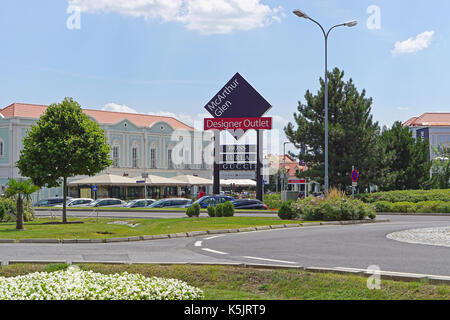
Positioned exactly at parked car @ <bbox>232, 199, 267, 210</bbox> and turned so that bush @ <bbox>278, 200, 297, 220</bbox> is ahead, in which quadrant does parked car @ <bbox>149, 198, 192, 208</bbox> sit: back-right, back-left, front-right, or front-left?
back-right

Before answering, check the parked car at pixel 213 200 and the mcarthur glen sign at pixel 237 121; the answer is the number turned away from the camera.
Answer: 0

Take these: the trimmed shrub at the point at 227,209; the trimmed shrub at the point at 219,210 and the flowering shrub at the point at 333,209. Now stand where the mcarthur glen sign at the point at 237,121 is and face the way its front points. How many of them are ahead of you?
3

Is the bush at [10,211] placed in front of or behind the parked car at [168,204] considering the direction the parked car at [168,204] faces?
in front

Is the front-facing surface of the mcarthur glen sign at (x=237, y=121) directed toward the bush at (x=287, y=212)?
yes

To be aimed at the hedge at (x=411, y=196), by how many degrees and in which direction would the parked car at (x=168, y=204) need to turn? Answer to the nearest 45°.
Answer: approximately 135° to its left

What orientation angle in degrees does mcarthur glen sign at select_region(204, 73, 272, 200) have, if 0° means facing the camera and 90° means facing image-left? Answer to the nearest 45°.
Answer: approximately 0°

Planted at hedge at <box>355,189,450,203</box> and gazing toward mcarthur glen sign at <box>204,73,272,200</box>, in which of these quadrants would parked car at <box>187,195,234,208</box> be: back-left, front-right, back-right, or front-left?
front-left

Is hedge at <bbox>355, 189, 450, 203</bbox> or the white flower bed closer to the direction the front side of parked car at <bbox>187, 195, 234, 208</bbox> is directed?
the white flower bed

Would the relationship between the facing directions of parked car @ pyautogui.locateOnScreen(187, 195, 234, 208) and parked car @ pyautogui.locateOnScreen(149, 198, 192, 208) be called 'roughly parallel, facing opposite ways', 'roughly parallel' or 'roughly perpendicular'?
roughly parallel

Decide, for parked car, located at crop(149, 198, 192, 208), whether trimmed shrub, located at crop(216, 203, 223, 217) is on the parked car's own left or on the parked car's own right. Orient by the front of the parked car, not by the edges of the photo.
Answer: on the parked car's own left

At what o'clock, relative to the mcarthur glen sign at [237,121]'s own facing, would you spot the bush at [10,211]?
The bush is roughly at 1 o'clock from the mcarthur glen sign.

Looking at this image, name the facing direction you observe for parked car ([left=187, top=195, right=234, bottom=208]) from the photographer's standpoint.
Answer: facing the viewer and to the left of the viewer

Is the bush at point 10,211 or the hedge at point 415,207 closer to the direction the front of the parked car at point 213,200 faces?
the bush

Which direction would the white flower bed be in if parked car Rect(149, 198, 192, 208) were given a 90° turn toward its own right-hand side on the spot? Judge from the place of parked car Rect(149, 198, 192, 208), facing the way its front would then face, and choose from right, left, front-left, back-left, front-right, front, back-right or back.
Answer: back-left

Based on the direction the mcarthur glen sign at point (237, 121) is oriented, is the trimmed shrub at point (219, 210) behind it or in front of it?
in front
